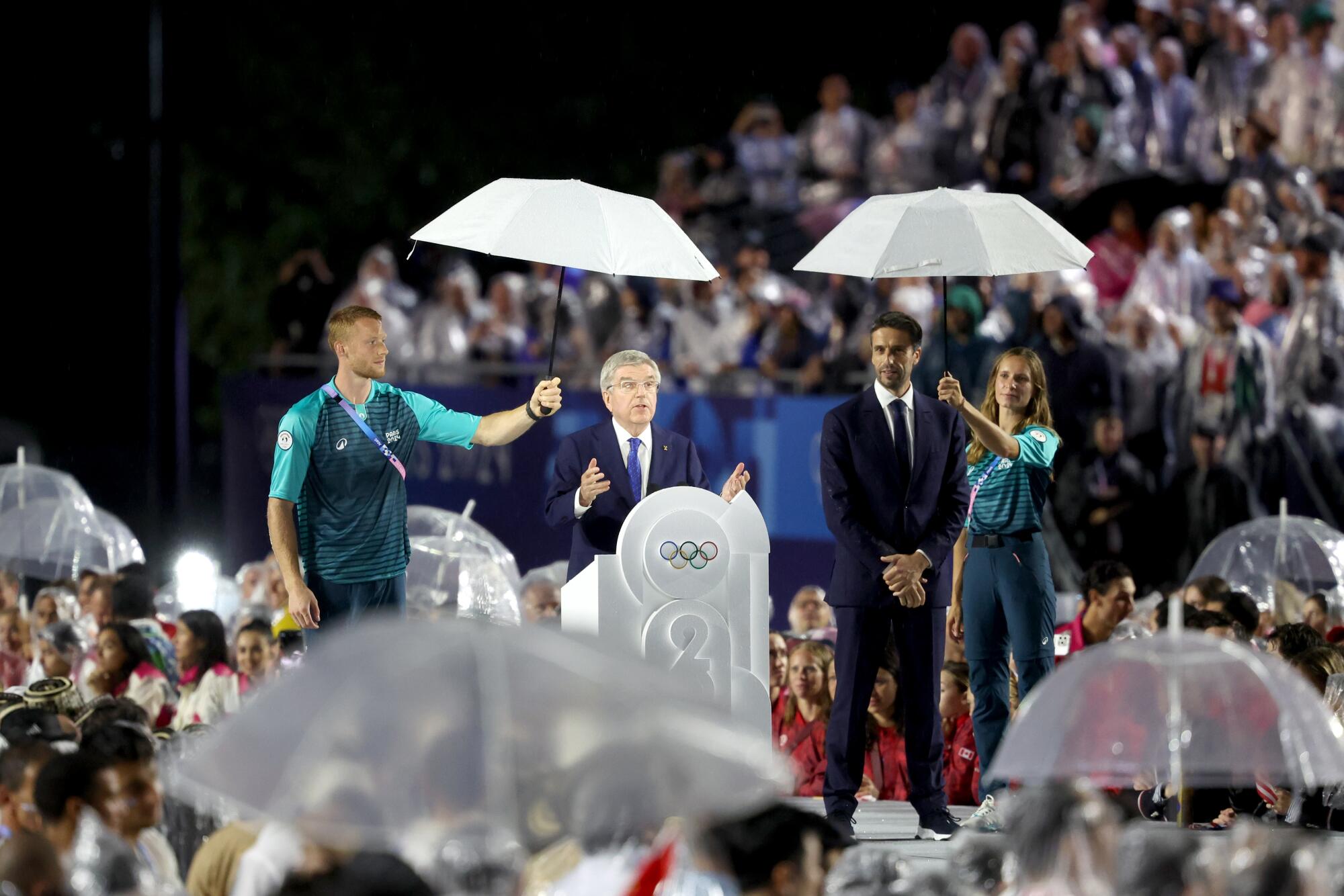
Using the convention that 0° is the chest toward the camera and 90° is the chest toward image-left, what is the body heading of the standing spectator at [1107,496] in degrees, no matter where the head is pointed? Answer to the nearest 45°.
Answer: approximately 0°

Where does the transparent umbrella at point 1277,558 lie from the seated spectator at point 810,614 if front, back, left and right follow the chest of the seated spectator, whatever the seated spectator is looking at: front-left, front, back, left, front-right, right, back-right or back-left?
left

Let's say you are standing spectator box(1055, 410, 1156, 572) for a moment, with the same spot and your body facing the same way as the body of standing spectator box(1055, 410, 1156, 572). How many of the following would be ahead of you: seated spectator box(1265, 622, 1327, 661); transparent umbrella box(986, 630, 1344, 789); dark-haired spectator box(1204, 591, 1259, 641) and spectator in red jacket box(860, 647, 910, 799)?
4

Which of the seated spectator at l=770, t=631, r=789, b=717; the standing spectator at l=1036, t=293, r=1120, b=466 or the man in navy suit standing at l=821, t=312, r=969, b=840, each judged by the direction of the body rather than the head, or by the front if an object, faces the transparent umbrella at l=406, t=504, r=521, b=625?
the standing spectator at l=1036, t=293, r=1120, b=466

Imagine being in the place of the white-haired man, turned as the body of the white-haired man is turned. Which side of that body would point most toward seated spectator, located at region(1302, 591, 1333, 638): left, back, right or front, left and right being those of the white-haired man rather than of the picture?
left

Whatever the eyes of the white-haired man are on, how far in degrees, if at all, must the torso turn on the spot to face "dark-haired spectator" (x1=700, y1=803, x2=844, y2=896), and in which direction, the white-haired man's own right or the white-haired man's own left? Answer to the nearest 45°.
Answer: approximately 45° to the white-haired man's own right
